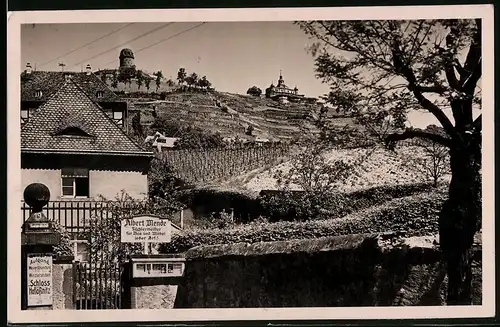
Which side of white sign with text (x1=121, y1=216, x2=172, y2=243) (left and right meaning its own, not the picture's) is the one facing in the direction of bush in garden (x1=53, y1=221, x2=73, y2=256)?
right

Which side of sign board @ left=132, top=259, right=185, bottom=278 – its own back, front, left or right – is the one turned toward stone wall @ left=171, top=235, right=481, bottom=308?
left

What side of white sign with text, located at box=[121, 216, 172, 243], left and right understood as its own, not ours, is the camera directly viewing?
front

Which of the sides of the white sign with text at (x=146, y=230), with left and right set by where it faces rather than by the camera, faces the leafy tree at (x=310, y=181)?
back

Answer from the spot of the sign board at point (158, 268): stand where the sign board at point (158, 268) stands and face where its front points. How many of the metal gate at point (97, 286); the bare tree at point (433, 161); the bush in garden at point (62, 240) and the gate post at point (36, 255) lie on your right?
3

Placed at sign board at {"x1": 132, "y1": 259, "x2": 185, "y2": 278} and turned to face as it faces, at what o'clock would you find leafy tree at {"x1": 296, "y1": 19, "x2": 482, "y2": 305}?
The leafy tree is roughly at 9 o'clock from the sign board.

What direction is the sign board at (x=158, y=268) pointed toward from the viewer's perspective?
toward the camera

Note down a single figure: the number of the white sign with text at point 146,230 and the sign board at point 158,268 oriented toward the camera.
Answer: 2
